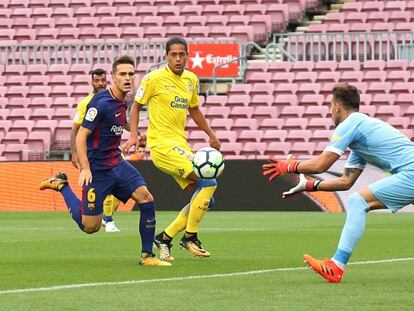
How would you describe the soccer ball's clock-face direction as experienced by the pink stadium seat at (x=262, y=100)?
The soccer ball is roughly at 12 o'clock from the pink stadium seat.

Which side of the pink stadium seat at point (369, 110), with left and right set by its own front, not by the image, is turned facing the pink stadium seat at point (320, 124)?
right

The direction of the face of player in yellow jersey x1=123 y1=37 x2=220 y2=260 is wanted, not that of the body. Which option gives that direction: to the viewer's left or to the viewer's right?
to the viewer's right

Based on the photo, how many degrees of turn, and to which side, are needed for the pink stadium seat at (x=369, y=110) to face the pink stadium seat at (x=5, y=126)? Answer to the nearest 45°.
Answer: approximately 90° to its right

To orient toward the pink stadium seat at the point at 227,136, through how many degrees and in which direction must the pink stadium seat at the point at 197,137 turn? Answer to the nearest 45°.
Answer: approximately 90° to its left

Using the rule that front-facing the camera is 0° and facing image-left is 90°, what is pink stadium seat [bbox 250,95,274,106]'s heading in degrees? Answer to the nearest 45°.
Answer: approximately 0°

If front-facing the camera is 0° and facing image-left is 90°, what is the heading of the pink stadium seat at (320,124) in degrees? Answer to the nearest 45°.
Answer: approximately 0°

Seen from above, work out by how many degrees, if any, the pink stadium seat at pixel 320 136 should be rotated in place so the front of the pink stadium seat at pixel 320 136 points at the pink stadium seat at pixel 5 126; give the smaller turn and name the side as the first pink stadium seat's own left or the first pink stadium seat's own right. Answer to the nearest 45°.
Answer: approximately 90° to the first pink stadium seat's own right

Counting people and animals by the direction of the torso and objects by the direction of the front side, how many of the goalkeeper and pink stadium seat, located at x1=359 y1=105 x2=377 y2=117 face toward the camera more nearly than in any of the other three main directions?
1

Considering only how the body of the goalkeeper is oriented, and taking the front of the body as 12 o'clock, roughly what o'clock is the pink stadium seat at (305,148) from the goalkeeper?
The pink stadium seat is roughly at 3 o'clock from the goalkeeper.

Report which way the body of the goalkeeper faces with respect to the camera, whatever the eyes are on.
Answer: to the viewer's left
